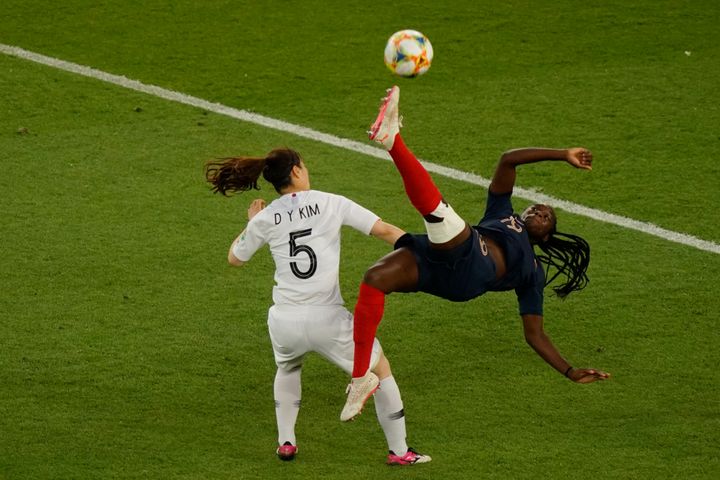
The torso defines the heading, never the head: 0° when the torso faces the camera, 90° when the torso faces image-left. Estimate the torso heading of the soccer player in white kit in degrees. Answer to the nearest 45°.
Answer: approximately 180°

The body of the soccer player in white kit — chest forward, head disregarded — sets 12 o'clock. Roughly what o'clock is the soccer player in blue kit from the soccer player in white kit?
The soccer player in blue kit is roughly at 3 o'clock from the soccer player in white kit.
